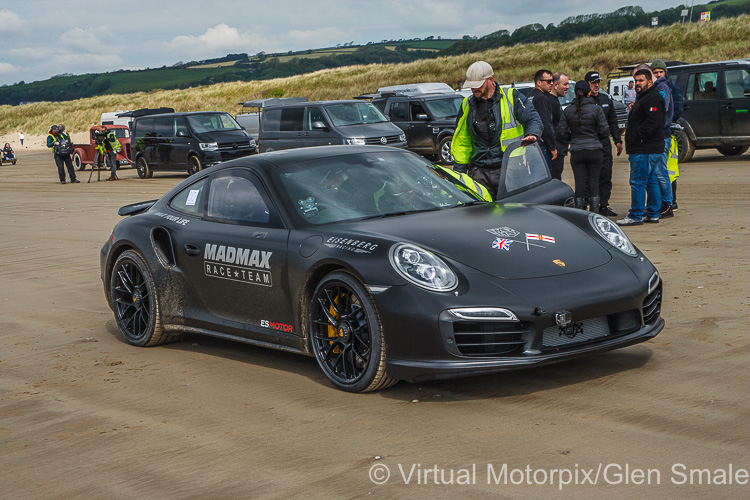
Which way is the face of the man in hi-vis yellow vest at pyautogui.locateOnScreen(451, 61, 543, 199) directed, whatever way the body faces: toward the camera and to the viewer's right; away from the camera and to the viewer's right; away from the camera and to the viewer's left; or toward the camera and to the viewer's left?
toward the camera and to the viewer's left

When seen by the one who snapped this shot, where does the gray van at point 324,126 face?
facing the viewer and to the right of the viewer

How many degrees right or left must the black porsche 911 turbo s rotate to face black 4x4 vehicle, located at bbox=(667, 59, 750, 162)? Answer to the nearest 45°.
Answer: approximately 90° to its left

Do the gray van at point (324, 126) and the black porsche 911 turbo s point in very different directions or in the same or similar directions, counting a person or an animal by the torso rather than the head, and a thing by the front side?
same or similar directions

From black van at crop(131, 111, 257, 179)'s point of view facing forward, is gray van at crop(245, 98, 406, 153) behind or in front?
in front

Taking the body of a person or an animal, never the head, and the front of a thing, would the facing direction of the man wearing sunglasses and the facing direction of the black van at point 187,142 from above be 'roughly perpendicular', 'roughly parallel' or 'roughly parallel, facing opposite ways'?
roughly parallel

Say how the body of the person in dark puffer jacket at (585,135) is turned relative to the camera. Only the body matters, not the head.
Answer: away from the camera

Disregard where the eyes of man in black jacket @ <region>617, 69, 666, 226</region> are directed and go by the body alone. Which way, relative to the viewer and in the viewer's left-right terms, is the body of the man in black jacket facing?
facing to the left of the viewer

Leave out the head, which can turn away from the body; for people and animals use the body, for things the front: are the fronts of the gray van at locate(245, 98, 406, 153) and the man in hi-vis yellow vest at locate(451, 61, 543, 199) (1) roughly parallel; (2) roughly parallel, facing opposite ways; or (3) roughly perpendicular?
roughly perpendicular

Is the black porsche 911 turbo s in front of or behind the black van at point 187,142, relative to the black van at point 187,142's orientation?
in front
